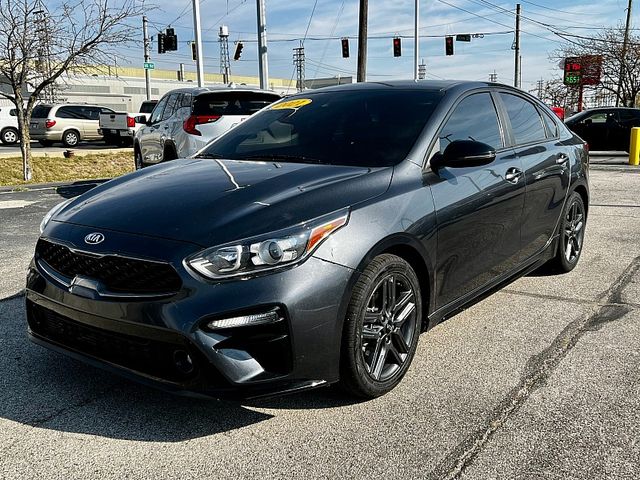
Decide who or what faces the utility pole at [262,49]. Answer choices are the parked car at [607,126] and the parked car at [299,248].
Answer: the parked car at [607,126]

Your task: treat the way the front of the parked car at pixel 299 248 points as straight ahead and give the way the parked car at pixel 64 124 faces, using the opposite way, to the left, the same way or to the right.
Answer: the opposite way

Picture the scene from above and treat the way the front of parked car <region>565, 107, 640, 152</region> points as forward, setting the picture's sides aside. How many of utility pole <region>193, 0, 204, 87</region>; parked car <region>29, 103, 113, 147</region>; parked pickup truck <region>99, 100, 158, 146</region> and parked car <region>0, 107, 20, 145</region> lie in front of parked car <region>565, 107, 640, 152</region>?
4

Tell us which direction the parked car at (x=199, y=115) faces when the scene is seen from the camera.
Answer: facing away from the viewer and to the left of the viewer

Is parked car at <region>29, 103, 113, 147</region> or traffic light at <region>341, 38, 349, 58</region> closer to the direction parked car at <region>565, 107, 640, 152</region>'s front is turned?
the parked car

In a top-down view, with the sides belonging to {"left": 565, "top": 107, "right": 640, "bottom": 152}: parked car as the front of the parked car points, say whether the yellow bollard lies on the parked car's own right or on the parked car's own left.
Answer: on the parked car's own left

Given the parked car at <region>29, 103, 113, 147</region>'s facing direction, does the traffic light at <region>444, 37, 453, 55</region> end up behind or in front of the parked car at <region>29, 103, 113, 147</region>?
in front

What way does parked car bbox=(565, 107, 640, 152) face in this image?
to the viewer's left

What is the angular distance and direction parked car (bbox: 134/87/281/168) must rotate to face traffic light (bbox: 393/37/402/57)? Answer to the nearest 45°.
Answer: approximately 45° to its right

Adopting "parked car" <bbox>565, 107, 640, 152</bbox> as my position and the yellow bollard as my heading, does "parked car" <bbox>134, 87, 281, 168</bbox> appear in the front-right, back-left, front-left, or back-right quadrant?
front-right

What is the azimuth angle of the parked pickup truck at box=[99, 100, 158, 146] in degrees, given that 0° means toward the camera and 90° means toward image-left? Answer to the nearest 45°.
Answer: approximately 225°

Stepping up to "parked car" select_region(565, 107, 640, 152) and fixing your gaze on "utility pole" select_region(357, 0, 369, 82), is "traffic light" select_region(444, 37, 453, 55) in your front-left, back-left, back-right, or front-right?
front-right

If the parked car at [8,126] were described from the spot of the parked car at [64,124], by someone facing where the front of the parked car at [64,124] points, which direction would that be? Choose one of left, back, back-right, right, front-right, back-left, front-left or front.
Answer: left

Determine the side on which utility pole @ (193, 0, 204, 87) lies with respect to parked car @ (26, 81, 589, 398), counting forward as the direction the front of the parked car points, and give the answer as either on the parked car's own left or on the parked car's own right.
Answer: on the parked car's own right

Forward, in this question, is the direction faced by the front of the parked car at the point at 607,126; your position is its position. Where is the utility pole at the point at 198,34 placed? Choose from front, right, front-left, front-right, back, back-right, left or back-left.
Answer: front

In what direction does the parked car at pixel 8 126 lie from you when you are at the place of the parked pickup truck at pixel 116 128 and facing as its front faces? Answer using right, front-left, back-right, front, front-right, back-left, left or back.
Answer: left

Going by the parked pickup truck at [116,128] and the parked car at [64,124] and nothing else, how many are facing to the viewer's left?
0

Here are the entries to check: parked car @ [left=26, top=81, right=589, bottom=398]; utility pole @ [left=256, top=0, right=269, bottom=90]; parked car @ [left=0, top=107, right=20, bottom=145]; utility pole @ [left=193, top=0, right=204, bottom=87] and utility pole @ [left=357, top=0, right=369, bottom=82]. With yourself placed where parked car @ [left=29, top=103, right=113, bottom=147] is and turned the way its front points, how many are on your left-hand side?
1
